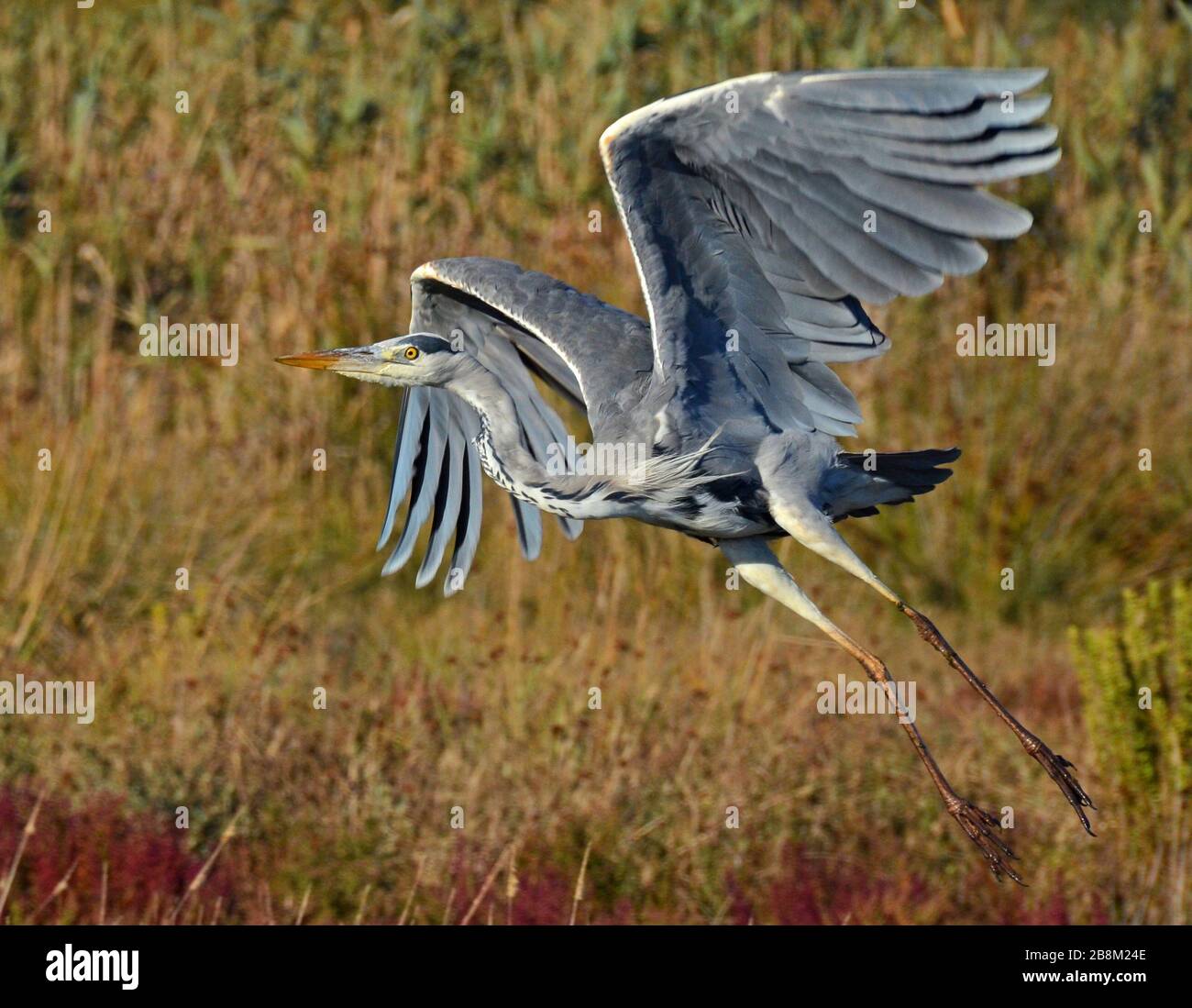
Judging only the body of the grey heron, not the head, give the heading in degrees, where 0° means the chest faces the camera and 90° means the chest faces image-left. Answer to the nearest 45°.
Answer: approximately 90°
